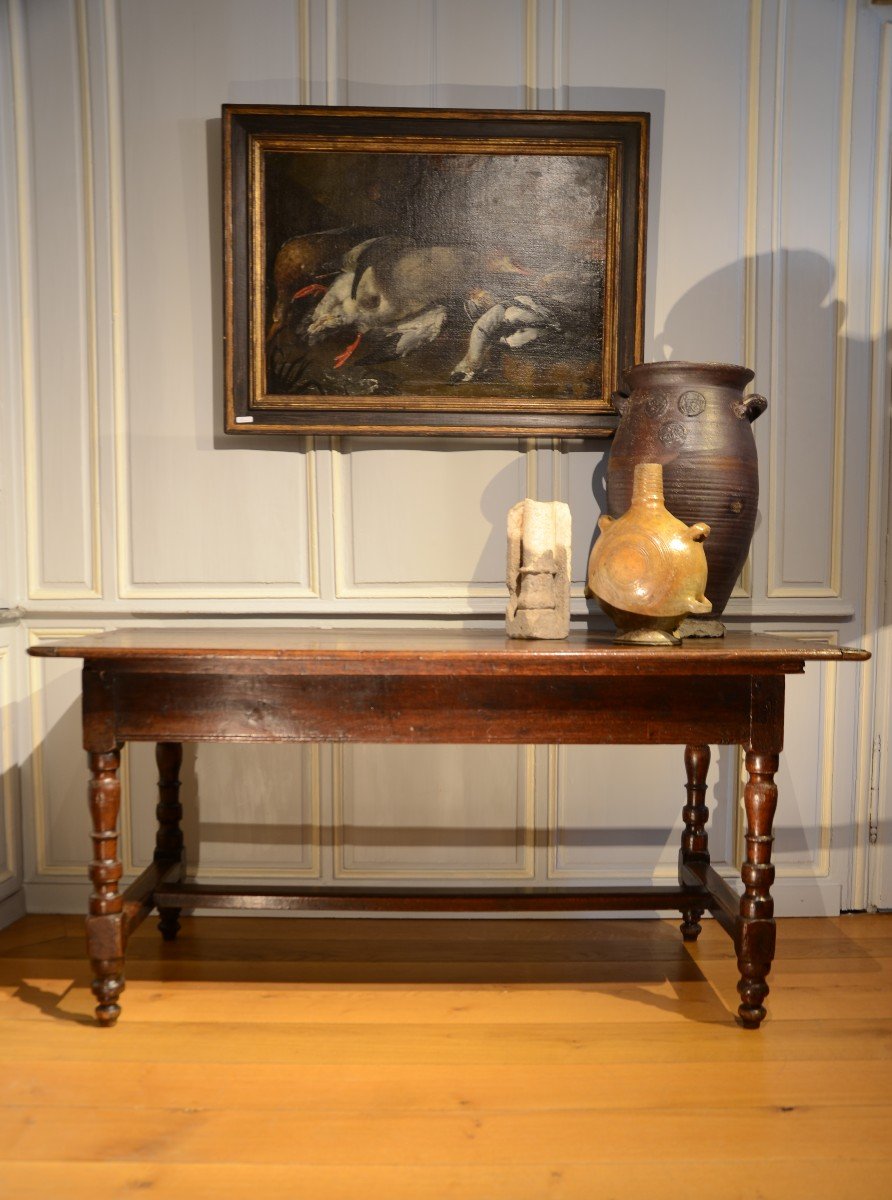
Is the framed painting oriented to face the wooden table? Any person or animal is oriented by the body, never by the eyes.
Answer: yes

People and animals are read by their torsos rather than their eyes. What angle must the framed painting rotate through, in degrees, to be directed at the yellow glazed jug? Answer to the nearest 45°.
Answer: approximately 45° to its left

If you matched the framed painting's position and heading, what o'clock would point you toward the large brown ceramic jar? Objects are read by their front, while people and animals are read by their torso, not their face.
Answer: The large brown ceramic jar is roughly at 10 o'clock from the framed painting.

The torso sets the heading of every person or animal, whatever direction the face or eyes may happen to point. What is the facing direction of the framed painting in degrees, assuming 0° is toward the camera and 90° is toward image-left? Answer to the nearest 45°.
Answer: approximately 0°

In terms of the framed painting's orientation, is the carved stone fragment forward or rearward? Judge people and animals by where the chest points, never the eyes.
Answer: forward
